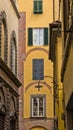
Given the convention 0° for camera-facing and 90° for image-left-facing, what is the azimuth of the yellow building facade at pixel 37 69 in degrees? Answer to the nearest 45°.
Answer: approximately 0°
